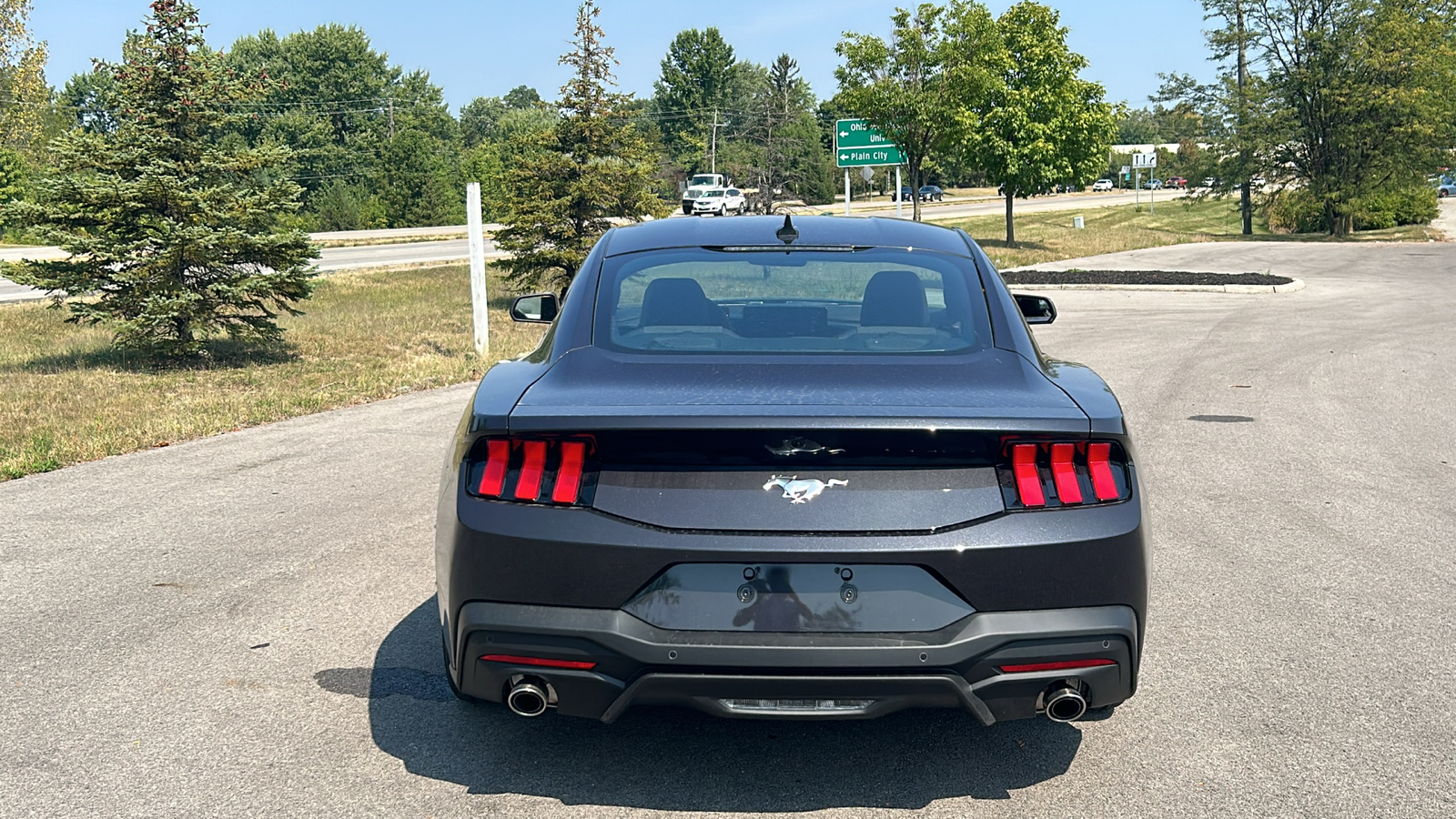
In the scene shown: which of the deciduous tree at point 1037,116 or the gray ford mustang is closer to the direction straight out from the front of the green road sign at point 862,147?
the gray ford mustang

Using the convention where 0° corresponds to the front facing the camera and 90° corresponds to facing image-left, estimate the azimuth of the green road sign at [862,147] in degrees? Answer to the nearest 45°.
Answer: approximately 0°

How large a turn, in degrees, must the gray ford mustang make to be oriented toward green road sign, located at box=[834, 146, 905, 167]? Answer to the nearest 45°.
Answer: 0° — it already faces it

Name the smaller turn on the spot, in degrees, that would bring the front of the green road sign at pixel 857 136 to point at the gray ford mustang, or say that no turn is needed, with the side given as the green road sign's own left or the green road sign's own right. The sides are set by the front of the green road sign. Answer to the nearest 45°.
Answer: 0° — it already faces it

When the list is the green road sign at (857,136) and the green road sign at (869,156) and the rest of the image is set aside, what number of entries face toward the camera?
2

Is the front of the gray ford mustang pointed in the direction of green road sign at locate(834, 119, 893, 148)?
yes

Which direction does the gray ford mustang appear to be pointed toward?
away from the camera
